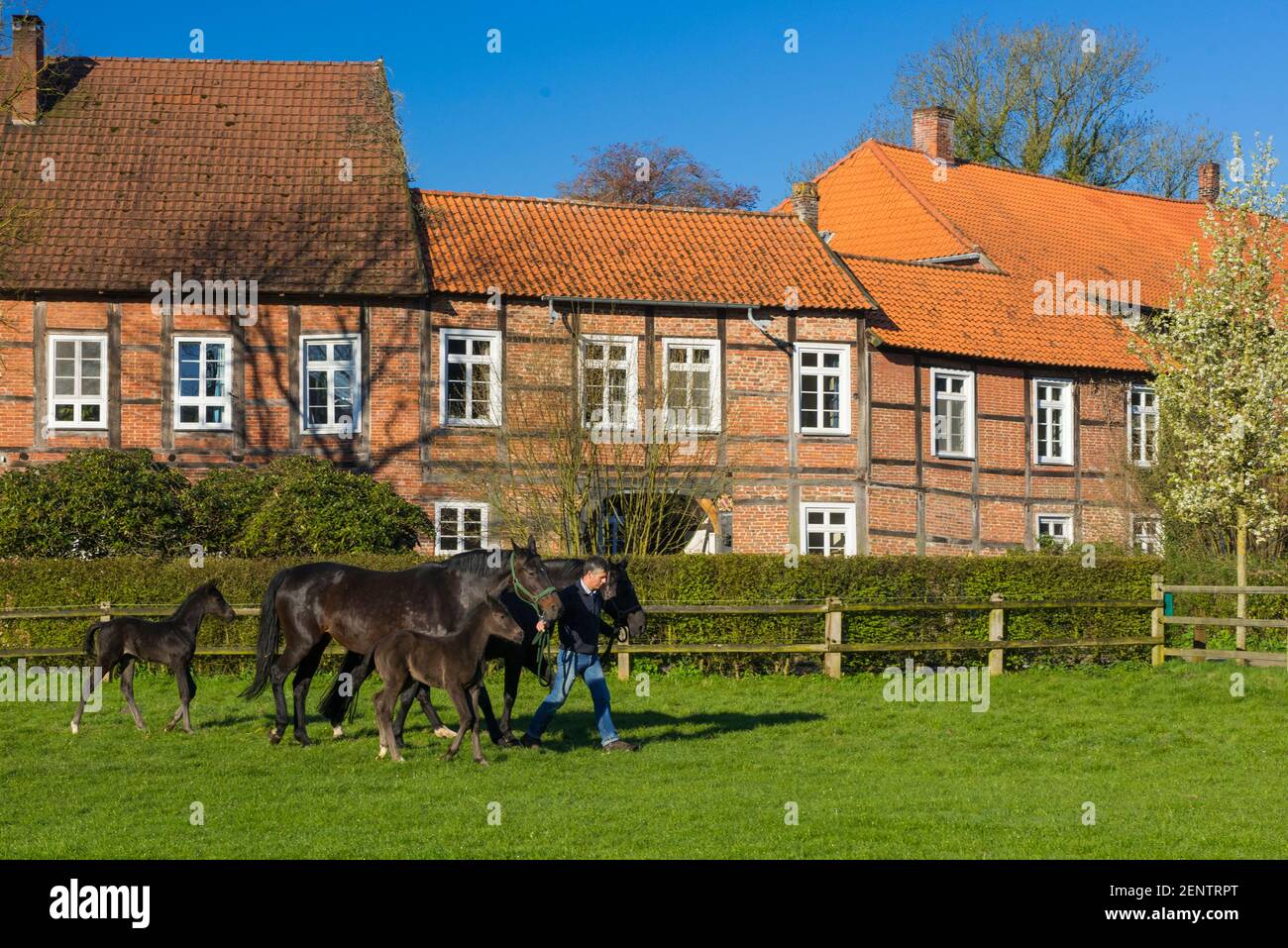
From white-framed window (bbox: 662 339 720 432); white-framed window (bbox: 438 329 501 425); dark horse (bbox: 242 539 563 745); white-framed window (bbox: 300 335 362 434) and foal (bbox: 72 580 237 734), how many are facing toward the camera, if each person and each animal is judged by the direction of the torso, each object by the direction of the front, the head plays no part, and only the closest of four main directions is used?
3

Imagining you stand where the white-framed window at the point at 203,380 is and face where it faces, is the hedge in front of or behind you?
in front

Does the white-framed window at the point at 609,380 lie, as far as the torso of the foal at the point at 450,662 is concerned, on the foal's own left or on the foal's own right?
on the foal's own left

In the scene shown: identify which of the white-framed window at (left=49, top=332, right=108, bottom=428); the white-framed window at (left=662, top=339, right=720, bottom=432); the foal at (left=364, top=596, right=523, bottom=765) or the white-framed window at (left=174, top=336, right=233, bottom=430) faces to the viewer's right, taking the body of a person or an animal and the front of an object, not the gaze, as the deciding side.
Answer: the foal

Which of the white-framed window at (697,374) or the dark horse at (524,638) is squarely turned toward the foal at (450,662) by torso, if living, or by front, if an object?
the white-framed window

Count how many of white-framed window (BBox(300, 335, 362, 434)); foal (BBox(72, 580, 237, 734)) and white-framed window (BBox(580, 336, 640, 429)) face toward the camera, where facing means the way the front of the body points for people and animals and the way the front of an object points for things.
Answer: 2

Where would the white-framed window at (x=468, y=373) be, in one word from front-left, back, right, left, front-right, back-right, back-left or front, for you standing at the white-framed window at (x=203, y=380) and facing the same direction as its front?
left

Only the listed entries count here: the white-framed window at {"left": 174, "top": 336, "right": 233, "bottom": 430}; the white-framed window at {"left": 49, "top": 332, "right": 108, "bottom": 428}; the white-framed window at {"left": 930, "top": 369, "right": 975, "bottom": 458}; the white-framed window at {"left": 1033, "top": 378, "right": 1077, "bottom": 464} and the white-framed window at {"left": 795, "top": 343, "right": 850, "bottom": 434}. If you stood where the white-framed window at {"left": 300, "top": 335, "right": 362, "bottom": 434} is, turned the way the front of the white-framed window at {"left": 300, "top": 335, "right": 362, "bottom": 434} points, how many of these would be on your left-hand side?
3

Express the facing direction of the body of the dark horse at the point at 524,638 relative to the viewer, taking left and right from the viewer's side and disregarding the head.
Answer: facing to the right of the viewer

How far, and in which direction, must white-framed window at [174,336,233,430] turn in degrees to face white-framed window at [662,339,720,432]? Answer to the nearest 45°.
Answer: approximately 90° to its left

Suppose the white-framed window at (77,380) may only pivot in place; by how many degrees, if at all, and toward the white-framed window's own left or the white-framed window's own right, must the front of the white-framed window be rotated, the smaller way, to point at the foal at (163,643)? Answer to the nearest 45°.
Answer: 0° — it already faces it

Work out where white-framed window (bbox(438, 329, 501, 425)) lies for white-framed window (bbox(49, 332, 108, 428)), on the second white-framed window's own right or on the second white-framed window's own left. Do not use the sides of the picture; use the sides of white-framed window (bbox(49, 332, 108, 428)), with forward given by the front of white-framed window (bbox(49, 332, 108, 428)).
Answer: on the second white-framed window's own left

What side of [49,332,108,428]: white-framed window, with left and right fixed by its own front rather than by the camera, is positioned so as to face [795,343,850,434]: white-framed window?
left

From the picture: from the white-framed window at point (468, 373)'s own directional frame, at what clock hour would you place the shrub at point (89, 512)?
The shrub is roughly at 2 o'clock from the white-framed window.

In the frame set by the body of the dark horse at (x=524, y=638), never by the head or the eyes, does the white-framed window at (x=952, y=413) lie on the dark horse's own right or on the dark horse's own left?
on the dark horse's own left

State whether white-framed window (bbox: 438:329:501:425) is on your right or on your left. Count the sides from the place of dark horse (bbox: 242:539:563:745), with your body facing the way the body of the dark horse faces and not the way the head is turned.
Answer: on your left

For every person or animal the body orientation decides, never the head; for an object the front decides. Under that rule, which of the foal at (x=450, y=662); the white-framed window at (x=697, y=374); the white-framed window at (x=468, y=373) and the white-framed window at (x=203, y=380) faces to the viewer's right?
the foal

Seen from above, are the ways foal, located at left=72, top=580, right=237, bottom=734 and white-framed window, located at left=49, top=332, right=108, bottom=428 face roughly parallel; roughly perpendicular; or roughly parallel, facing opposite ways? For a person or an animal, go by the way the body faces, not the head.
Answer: roughly perpendicular
